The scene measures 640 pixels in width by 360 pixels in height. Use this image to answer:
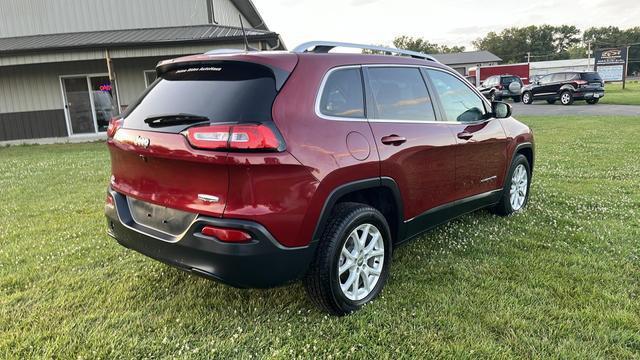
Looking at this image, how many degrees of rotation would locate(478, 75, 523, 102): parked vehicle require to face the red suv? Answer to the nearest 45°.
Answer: approximately 135° to its left

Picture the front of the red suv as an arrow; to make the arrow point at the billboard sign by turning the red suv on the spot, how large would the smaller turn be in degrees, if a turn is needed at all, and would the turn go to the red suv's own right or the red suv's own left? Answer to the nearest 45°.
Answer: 0° — it already faces it

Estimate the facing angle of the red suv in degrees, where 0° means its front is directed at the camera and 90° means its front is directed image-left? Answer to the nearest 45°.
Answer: approximately 225°

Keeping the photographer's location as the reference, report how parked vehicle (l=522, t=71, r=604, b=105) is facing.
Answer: facing away from the viewer and to the left of the viewer

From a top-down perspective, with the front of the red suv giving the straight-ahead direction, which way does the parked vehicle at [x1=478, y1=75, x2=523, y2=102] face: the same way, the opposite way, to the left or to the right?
to the left

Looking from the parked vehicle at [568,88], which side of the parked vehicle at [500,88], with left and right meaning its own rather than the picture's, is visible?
back
